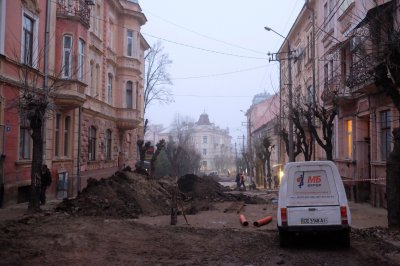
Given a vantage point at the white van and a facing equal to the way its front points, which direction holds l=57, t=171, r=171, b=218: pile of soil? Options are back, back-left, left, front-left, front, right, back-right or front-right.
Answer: front-left

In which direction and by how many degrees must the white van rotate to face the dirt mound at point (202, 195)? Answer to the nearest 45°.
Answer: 0° — it already faces it

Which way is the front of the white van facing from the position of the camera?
facing away from the viewer

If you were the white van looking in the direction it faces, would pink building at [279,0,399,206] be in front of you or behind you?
in front
